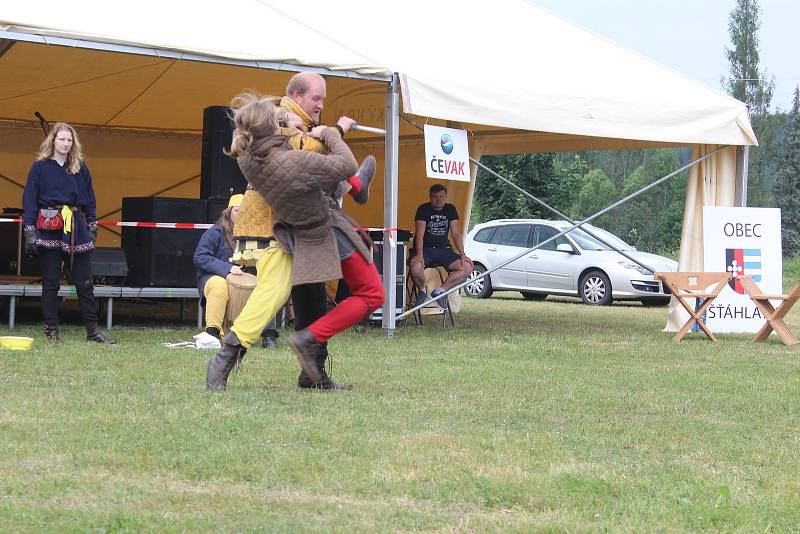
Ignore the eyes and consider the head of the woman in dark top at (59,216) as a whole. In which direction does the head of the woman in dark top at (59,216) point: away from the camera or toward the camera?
toward the camera

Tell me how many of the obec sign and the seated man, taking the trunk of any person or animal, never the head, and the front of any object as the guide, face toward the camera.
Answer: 2

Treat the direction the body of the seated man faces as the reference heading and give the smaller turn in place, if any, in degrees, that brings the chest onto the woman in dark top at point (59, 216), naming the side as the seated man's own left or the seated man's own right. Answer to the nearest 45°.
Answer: approximately 45° to the seated man's own right

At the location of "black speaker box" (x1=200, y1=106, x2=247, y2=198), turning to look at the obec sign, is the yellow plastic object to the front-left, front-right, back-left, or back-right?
back-right

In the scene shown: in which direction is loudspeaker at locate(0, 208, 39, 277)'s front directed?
toward the camera

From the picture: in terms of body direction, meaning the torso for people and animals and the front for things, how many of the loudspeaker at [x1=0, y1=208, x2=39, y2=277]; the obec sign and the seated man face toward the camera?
3

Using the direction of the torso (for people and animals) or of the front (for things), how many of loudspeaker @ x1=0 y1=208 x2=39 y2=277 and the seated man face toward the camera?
2

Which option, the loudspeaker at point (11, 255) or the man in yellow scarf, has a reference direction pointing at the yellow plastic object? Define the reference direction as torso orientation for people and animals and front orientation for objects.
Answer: the loudspeaker

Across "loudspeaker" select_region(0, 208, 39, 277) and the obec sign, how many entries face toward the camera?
2

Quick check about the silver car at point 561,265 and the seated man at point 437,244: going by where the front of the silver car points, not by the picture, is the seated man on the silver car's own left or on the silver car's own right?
on the silver car's own right

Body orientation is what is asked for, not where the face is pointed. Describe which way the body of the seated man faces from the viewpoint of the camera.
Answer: toward the camera
